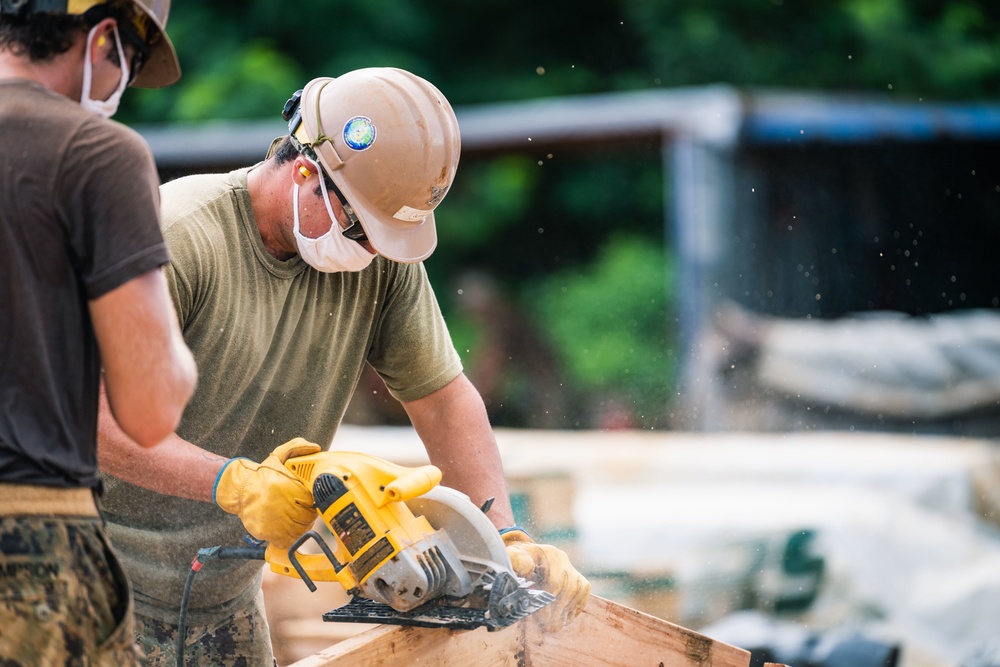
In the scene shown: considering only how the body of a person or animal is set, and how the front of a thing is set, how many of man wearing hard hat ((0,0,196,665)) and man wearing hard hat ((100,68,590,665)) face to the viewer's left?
0

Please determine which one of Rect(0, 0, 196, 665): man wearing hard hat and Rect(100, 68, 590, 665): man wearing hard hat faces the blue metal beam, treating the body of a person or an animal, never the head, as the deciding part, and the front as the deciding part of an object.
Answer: Rect(0, 0, 196, 665): man wearing hard hat

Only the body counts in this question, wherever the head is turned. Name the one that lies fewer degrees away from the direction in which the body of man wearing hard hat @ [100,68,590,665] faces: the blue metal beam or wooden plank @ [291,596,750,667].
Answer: the wooden plank

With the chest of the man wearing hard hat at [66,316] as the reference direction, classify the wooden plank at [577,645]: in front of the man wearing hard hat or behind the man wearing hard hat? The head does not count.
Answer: in front

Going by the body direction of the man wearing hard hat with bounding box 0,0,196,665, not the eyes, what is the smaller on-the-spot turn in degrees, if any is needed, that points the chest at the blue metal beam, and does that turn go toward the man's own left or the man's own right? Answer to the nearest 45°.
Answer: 0° — they already face it

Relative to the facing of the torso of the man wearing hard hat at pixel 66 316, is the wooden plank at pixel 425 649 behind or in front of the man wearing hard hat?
in front

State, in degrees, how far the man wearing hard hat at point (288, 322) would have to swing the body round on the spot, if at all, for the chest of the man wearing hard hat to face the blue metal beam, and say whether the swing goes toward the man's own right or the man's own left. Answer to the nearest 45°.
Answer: approximately 90° to the man's own left

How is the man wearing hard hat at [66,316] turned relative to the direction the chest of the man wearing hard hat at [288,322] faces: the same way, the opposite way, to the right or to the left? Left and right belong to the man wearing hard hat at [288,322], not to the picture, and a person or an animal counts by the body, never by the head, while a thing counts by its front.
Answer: to the left

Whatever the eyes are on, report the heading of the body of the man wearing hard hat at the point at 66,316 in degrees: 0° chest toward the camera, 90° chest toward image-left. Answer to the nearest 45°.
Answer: approximately 225°

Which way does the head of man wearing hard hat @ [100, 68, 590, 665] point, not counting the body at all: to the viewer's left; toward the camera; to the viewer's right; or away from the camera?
to the viewer's right
